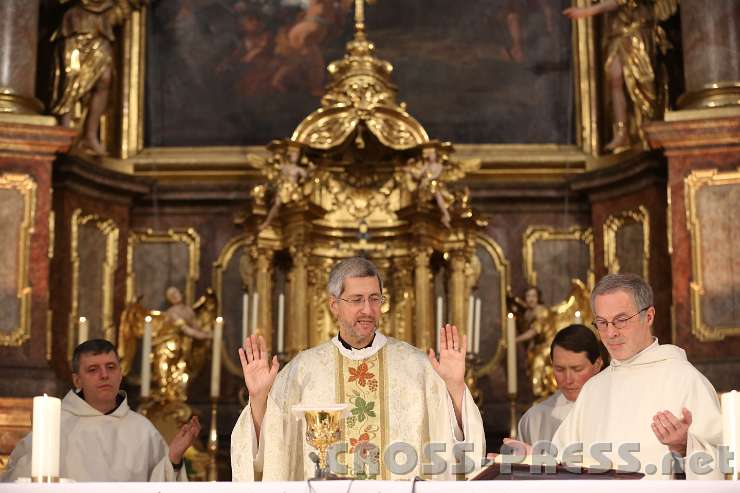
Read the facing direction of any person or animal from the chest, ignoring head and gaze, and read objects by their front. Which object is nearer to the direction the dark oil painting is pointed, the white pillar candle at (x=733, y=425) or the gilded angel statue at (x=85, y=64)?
the white pillar candle

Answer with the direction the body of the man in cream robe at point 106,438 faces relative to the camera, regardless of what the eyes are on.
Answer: toward the camera

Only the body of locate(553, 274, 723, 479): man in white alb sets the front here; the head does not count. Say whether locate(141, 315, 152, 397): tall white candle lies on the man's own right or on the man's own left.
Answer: on the man's own right

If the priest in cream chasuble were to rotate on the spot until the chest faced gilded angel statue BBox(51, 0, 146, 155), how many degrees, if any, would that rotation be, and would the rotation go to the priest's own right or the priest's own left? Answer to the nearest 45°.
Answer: approximately 135° to the priest's own right

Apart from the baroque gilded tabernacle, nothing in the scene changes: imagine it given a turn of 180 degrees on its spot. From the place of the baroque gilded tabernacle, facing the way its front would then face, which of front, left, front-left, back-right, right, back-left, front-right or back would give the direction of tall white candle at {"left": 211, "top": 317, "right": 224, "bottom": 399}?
back-left

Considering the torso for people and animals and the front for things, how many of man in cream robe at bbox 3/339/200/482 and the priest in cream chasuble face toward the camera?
2

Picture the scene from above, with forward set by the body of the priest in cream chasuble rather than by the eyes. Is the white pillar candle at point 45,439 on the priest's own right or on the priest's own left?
on the priest's own right

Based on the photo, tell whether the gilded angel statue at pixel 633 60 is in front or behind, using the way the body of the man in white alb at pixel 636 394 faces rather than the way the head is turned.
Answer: behind

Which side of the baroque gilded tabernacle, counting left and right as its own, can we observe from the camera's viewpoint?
front

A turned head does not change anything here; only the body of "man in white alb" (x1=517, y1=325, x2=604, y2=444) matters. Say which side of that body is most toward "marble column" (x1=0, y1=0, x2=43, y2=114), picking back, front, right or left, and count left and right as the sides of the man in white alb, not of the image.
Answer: right

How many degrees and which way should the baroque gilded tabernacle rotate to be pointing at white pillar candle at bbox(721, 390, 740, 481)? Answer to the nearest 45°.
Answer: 0° — it already faces it
